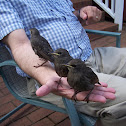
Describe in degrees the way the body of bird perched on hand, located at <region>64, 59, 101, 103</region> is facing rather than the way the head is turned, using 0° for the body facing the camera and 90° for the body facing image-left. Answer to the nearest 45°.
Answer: approximately 45°
